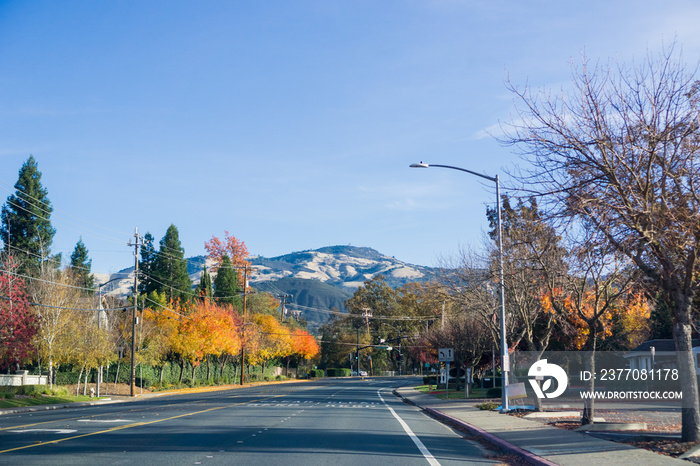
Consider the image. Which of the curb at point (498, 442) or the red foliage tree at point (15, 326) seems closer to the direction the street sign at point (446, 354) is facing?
the curb

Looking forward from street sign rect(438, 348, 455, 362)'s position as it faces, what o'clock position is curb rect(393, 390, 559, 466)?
The curb is roughly at 12 o'clock from the street sign.

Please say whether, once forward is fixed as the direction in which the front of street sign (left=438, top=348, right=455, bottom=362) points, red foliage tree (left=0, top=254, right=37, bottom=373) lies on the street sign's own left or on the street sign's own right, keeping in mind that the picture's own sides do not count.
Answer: on the street sign's own right

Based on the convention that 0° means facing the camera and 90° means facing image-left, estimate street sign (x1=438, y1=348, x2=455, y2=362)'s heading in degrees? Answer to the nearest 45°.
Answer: approximately 0°
